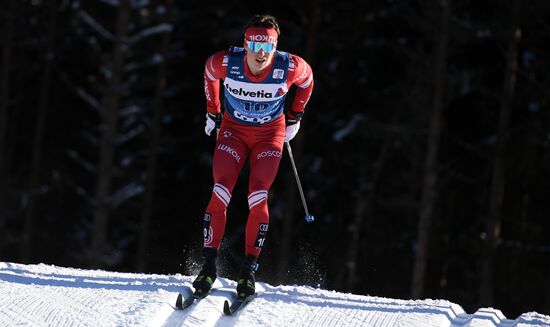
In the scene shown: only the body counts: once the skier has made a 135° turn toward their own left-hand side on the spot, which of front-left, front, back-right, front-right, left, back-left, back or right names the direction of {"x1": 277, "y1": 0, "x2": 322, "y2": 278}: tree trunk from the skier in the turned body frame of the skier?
front-left

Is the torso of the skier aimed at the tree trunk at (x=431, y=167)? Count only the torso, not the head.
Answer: no

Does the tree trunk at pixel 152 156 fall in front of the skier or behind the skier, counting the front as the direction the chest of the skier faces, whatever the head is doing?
behind

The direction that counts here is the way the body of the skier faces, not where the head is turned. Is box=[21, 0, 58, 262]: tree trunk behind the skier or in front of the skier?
behind

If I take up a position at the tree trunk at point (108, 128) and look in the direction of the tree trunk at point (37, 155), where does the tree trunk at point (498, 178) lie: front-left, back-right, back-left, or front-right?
back-right

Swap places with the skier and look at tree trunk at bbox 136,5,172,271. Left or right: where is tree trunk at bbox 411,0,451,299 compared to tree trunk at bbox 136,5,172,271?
right

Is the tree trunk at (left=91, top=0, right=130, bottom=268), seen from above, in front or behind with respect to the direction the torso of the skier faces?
behind

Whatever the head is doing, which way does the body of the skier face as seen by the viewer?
toward the camera
